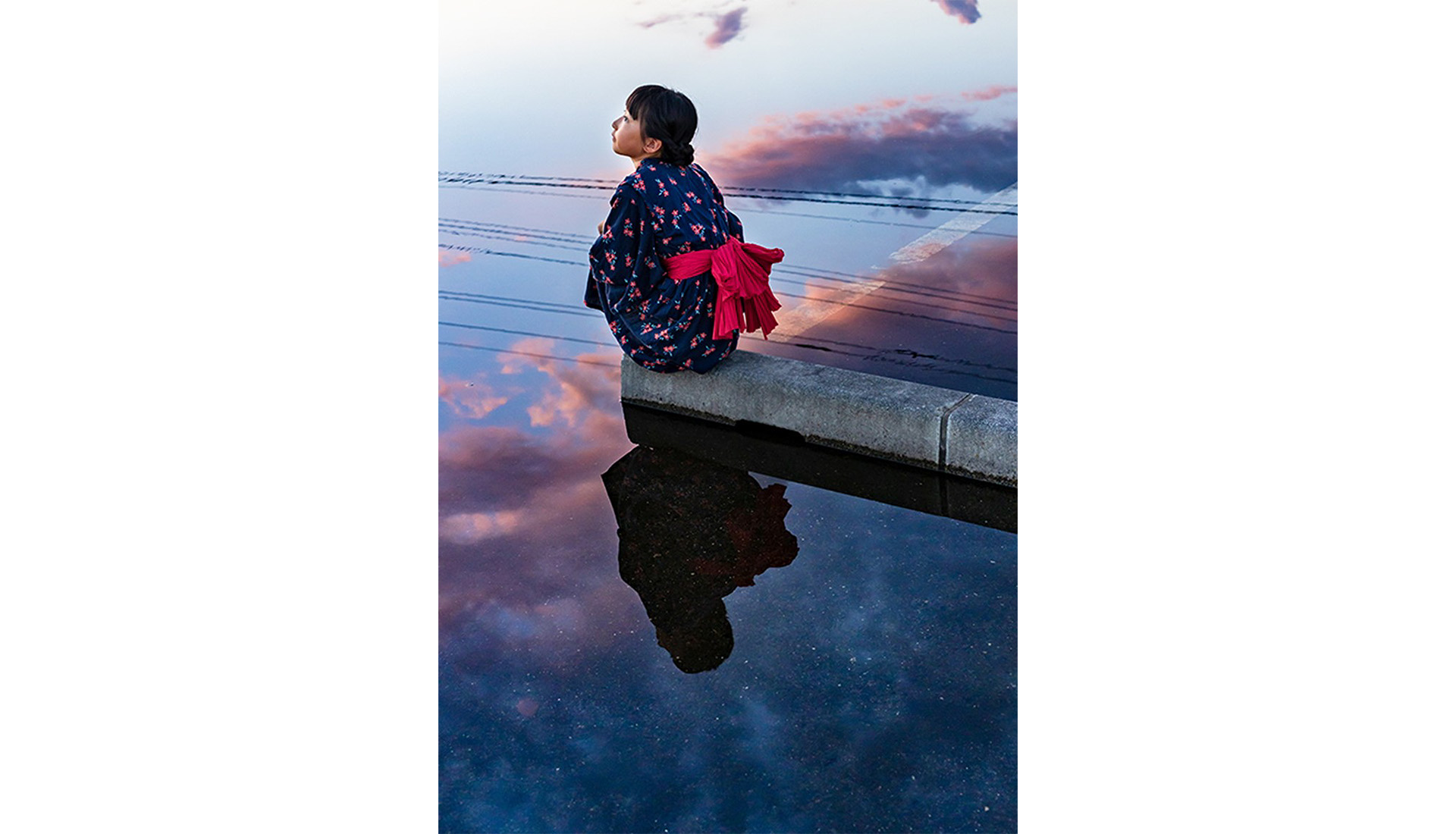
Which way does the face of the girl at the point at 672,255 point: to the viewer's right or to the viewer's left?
to the viewer's left

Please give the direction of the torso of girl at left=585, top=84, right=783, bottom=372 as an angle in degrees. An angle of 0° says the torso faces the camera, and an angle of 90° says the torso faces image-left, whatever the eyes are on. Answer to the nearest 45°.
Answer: approximately 135°
